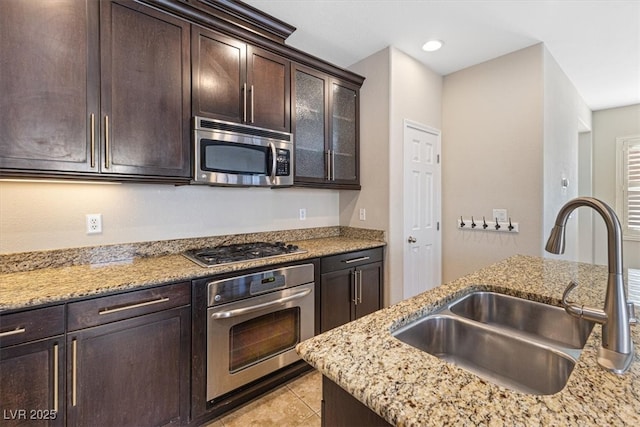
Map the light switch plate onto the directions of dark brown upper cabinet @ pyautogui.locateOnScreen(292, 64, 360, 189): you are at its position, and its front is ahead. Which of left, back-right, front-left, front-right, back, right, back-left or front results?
front-left

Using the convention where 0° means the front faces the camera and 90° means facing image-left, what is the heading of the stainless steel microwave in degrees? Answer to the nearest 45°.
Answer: approximately 315°

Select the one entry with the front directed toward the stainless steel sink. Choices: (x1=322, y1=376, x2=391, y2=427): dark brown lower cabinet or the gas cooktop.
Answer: the gas cooktop

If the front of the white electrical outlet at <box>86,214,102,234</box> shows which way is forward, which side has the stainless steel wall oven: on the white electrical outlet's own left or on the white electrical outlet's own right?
on the white electrical outlet's own left

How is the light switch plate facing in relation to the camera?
toward the camera

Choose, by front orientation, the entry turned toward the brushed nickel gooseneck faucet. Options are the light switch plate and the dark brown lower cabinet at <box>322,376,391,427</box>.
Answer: the light switch plate

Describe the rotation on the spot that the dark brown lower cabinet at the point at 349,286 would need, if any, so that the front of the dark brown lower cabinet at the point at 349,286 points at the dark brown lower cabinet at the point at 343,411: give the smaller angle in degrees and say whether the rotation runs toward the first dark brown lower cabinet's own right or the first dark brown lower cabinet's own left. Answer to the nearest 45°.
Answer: approximately 45° to the first dark brown lower cabinet's own right

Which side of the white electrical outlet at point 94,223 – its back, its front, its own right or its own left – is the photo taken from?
front

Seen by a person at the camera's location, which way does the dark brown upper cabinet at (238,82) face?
facing the viewer and to the right of the viewer

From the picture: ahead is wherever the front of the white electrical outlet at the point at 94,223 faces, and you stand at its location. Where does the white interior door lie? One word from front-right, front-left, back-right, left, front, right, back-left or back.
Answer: left

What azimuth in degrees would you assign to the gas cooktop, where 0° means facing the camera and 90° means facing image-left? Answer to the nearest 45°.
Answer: approximately 315°

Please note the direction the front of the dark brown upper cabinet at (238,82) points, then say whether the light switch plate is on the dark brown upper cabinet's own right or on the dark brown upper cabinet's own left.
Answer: on the dark brown upper cabinet's own left

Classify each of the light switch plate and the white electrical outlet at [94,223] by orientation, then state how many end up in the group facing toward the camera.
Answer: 2

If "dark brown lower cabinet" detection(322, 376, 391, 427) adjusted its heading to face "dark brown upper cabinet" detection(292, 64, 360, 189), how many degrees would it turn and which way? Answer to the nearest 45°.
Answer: approximately 135° to its right
